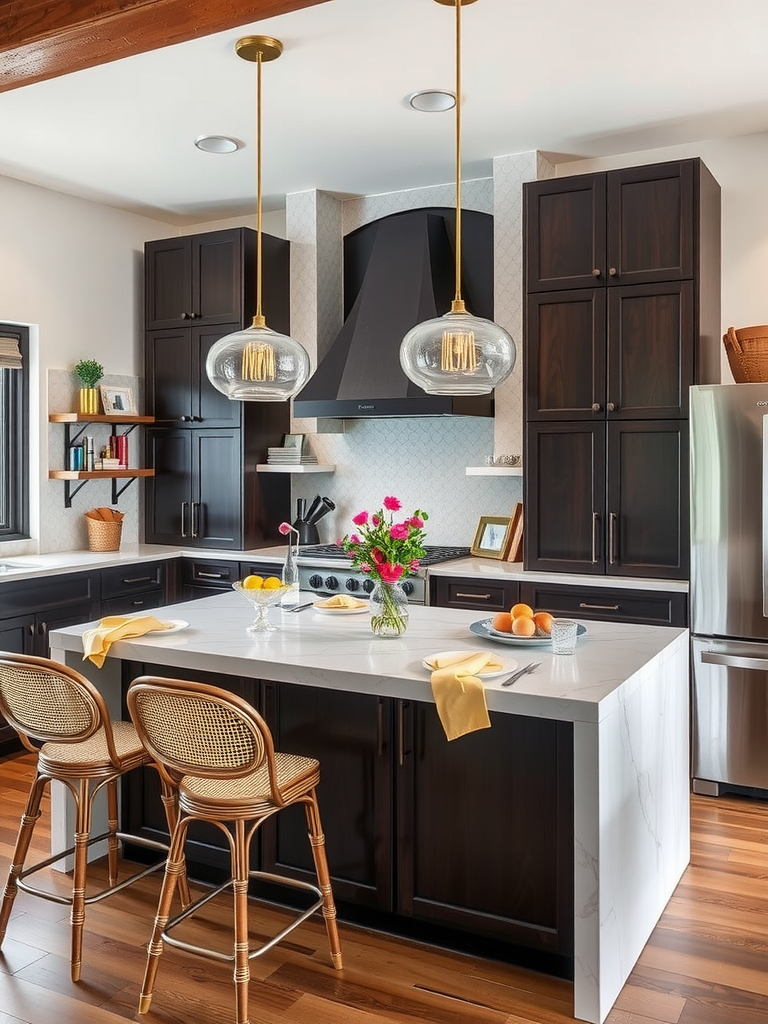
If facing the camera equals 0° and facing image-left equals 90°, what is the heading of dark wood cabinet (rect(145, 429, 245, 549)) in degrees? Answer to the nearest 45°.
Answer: approximately 0°

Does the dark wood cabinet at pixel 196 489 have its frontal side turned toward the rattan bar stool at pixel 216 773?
yes

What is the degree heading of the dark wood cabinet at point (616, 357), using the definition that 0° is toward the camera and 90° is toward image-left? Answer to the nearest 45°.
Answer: approximately 0°

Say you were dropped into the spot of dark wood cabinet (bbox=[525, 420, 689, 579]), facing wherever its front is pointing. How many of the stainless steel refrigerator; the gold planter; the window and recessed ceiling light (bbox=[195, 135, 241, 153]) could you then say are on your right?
3

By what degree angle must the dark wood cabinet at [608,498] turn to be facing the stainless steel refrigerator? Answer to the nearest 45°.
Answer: approximately 45° to its left

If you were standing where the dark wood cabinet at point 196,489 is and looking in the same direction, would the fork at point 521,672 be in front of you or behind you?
in front
